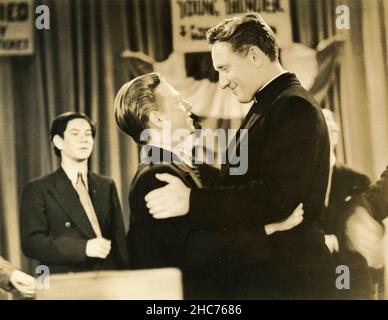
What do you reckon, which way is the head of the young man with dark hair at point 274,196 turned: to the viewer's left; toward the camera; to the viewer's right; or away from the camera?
to the viewer's left

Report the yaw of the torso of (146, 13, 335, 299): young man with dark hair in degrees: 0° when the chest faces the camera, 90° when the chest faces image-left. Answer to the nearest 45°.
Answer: approximately 90°

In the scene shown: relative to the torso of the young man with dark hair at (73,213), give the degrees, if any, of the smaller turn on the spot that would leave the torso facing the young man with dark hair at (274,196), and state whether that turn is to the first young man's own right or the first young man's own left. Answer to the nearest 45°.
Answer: approximately 45° to the first young man's own left

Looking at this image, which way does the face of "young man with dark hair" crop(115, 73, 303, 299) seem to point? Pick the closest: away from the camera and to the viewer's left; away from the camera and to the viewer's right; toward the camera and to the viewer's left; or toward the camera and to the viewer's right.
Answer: away from the camera and to the viewer's right

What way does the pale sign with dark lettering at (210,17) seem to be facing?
toward the camera

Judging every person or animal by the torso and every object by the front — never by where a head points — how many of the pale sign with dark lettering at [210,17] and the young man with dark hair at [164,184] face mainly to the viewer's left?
0
